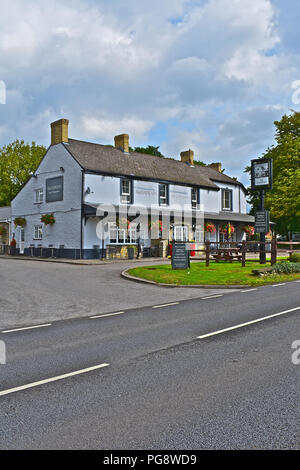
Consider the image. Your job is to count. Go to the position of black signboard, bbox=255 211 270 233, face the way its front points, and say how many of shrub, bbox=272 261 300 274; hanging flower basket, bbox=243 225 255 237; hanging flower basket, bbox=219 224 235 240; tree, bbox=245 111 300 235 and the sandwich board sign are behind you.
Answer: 3

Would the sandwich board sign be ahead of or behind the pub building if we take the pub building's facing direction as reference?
ahead

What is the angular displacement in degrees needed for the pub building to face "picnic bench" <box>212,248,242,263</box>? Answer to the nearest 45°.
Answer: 0° — it already faces it

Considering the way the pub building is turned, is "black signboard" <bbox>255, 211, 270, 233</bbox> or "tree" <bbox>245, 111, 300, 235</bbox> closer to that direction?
the black signboard

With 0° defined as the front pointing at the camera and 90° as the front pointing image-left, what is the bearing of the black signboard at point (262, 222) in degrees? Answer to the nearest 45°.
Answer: approximately 0°

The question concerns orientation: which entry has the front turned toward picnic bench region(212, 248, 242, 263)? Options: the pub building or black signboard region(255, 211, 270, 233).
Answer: the pub building

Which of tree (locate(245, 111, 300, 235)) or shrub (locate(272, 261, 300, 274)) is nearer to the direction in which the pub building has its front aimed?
the shrub

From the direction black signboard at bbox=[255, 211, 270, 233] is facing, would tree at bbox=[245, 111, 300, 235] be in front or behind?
behind

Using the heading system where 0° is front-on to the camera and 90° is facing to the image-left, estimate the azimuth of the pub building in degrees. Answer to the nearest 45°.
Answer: approximately 315°
